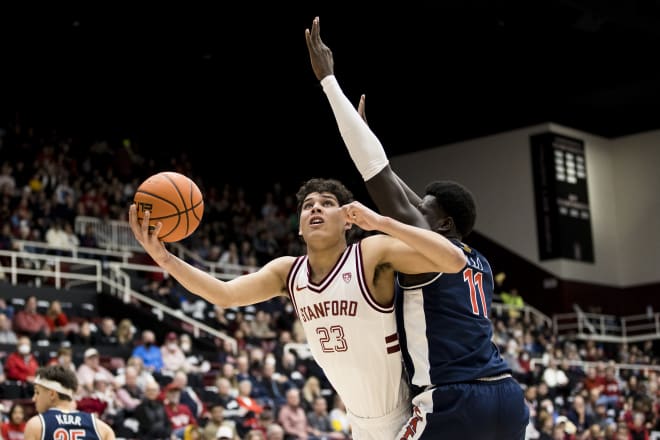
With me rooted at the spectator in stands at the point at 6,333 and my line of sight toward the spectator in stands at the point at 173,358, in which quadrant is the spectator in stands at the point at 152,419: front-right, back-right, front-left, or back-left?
front-right

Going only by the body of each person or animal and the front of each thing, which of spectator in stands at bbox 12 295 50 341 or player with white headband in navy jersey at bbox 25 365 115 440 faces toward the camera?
the spectator in stands

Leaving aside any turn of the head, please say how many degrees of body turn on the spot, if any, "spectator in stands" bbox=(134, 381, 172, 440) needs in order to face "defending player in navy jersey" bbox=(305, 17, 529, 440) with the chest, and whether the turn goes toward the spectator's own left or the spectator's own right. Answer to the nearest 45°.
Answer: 0° — they already face them

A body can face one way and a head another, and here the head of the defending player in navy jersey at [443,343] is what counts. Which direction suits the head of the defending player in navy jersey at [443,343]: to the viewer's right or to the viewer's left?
to the viewer's left

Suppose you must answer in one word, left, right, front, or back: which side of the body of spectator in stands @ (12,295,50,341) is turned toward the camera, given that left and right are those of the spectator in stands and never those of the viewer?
front

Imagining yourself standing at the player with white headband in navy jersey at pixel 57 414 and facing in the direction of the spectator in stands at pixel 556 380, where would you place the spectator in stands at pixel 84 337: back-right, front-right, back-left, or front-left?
front-left

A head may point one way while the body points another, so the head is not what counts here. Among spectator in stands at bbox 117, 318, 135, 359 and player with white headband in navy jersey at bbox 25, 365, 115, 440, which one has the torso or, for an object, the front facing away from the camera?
the player with white headband in navy jersey

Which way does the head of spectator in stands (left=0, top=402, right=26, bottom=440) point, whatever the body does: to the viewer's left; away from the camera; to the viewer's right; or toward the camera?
toward the camera

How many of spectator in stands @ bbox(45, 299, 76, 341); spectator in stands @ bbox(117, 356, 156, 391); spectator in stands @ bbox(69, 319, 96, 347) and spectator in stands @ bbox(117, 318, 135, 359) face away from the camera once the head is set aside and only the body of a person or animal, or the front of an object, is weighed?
0

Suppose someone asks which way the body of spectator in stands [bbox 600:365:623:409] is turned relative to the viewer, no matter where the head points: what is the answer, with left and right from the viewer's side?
facing the viewer and to the left of the viewer

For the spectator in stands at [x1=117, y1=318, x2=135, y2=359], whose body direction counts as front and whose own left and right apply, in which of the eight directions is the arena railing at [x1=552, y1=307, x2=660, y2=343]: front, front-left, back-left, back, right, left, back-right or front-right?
left

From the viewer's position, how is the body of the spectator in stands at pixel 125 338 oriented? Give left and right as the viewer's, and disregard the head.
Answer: facing the viewer and to the right of the viewer

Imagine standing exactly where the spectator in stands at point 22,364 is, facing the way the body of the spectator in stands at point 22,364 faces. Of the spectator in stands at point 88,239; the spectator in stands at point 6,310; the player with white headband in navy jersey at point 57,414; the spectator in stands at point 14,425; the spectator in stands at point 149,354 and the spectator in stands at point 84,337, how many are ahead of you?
2

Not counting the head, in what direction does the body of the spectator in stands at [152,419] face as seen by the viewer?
toward the camera

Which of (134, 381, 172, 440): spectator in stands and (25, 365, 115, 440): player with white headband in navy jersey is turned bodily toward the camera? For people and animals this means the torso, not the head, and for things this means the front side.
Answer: the spectator in stands

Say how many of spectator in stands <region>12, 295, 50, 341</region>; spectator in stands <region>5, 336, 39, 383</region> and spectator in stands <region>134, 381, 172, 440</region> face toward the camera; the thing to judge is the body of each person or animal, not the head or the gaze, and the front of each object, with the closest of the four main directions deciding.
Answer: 3

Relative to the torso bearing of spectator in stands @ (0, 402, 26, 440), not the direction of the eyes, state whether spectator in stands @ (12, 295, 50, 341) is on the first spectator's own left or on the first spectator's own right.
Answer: on the first spectator's own left
